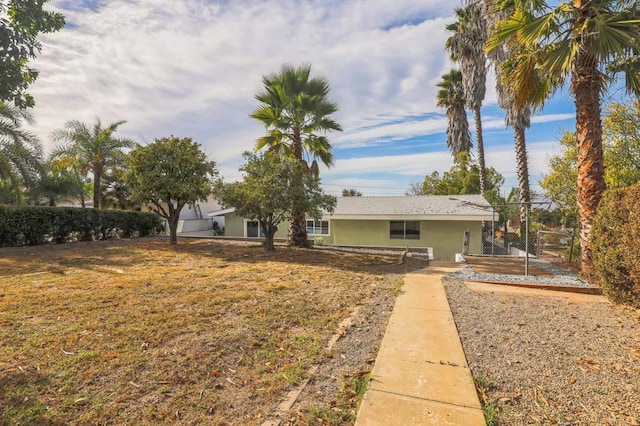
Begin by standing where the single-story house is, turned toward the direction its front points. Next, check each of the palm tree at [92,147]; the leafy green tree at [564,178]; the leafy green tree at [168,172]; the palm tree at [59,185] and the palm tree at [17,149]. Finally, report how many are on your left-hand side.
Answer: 1

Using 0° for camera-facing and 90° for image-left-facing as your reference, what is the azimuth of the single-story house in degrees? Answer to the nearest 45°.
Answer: approximately 0°

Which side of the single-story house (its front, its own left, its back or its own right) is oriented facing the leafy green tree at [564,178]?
left

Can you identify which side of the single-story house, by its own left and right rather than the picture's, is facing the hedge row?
right

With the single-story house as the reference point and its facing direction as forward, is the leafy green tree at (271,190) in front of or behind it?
in front

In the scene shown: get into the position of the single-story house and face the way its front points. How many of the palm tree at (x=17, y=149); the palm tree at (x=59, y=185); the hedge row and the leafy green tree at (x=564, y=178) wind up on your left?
1

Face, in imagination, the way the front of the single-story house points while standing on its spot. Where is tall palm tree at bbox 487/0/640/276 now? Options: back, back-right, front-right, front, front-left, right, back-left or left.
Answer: front

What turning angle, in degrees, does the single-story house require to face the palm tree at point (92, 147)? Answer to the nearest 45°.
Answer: approximately 90° to its right

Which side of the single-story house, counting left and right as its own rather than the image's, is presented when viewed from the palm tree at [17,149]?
right

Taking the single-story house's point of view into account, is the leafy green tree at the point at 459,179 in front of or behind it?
behind

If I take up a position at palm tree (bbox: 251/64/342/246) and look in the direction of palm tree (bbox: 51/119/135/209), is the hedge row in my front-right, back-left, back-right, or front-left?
front-left

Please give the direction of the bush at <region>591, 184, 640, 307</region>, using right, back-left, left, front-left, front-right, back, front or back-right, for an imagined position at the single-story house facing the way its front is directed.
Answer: front

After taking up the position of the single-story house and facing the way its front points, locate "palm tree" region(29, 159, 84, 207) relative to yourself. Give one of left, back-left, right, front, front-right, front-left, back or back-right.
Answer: right

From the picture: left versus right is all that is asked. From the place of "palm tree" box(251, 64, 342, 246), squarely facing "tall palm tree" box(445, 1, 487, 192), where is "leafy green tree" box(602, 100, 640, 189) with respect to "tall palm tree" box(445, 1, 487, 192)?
right
